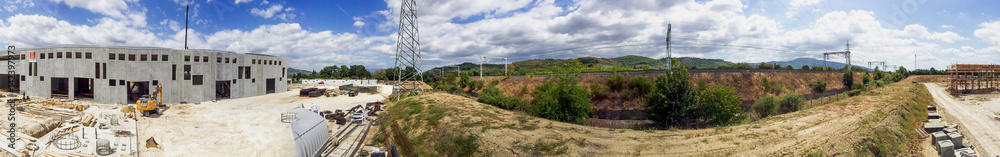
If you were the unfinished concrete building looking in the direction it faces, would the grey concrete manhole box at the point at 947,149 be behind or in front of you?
in front

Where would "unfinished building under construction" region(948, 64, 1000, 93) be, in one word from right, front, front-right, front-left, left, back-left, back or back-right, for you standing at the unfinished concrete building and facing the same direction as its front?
front-left

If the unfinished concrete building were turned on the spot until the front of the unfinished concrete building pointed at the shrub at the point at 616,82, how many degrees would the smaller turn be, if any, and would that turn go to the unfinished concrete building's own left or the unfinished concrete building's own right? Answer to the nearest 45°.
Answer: approximately 45° to the unfinished concrete building's own left

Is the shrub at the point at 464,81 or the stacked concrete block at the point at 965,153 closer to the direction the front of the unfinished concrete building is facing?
the stacked concrete block

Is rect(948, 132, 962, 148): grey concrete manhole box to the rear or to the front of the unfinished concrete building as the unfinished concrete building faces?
to the front

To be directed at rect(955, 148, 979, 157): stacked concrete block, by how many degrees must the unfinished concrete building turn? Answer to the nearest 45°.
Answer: approximately 45° to its left

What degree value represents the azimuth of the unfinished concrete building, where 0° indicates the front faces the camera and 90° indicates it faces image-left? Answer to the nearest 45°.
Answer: approximately 0°

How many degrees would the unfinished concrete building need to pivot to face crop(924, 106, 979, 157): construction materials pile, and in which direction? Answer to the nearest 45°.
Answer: approximately 45° to its left
